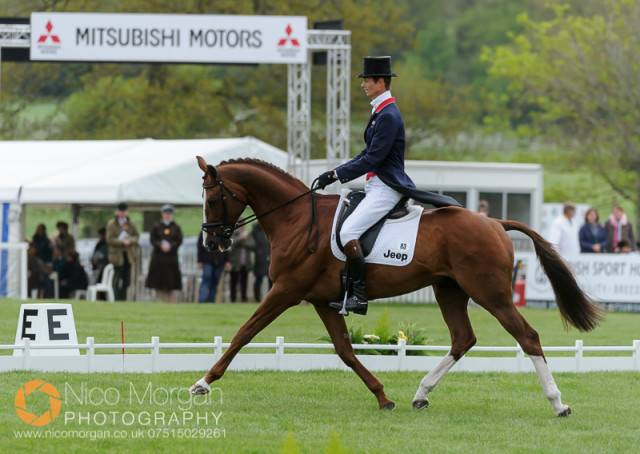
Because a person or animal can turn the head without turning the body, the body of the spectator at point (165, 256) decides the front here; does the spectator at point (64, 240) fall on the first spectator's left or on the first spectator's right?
on the first spectator's right

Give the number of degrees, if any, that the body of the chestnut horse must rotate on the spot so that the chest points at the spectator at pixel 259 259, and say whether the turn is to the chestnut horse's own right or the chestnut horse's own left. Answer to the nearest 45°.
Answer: approximately 90° to the chestnut horse's own right

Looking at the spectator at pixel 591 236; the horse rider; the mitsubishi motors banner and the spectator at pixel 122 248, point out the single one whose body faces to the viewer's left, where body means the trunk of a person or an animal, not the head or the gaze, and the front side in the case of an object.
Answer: the horse rider

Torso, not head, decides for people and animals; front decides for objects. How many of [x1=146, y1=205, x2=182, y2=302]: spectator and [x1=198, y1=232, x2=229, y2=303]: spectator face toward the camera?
2

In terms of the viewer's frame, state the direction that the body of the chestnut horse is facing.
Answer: to the viewer's left

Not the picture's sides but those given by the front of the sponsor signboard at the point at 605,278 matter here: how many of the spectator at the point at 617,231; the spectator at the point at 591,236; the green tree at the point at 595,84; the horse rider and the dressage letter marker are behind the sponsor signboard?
3

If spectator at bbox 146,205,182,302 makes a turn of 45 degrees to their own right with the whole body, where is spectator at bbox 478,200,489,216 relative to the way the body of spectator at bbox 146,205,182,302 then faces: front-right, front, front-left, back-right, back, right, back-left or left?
back-left

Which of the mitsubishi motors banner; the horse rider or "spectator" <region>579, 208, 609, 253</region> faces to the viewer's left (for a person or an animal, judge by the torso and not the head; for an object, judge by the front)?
the horse rider

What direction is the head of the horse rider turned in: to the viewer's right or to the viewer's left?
to the viewer's left

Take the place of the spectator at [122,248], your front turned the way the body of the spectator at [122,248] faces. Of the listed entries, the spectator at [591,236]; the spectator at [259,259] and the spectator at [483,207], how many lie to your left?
3

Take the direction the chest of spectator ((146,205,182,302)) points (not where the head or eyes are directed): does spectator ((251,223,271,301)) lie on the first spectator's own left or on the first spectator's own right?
on the first spectator's own left
